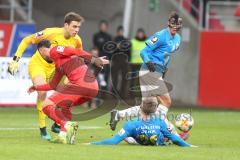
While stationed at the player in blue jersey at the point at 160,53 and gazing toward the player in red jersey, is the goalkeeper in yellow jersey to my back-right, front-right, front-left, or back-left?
front-right

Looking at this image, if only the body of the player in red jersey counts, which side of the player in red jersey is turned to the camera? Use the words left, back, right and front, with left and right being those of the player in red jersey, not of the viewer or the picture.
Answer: left

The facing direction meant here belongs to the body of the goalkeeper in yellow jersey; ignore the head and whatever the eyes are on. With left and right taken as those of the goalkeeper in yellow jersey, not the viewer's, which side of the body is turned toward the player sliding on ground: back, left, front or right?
front

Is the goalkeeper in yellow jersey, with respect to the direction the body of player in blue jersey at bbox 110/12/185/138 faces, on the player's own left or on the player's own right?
on the player's own right

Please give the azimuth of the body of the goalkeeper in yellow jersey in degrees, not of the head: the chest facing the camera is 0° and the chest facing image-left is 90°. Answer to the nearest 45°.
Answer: approximately 315°
